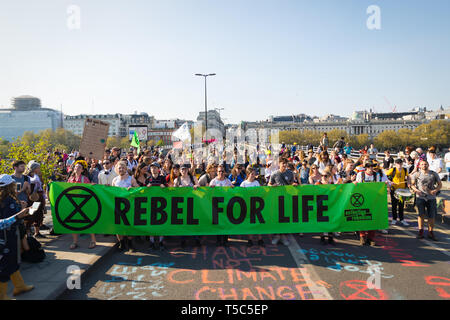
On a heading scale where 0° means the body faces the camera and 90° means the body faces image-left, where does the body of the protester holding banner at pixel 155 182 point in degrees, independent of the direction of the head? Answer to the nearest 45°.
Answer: approximately 0°

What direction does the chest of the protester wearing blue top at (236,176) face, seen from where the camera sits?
toward the camera

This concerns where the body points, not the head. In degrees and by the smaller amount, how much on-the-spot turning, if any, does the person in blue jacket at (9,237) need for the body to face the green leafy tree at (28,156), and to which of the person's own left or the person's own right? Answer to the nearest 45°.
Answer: approximately 90° to the person's own left

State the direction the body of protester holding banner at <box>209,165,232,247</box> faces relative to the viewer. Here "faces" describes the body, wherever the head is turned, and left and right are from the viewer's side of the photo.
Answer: facing the viewer

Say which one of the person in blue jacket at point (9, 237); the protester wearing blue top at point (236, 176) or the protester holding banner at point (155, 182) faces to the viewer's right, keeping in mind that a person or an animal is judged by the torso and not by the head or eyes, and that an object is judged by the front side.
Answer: the person in blue jacket

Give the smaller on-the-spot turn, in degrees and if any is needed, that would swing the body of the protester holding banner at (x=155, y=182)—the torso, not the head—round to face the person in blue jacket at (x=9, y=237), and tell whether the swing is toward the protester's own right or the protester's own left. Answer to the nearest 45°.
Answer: approximately 45° to the protester's own right

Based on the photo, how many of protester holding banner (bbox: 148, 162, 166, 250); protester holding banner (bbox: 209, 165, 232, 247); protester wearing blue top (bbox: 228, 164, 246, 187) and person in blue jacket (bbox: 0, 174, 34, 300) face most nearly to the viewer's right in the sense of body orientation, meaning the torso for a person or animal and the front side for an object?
1

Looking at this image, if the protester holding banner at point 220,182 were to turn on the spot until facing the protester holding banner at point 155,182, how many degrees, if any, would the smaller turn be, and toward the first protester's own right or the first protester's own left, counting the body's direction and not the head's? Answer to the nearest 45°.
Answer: approximately 90° to the first protester's own right

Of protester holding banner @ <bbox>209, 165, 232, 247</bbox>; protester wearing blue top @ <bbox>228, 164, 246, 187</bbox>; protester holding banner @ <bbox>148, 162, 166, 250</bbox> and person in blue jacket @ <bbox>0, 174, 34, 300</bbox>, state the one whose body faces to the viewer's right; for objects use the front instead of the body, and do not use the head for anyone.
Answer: the person in blue jacket

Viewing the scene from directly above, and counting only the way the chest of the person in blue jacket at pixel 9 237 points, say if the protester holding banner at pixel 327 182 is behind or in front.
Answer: in front

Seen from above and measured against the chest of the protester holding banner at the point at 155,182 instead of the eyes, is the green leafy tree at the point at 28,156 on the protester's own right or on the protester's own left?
on the protester's own right

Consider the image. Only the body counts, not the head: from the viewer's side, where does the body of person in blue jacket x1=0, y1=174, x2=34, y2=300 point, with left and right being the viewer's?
facing to the right of the viewer
